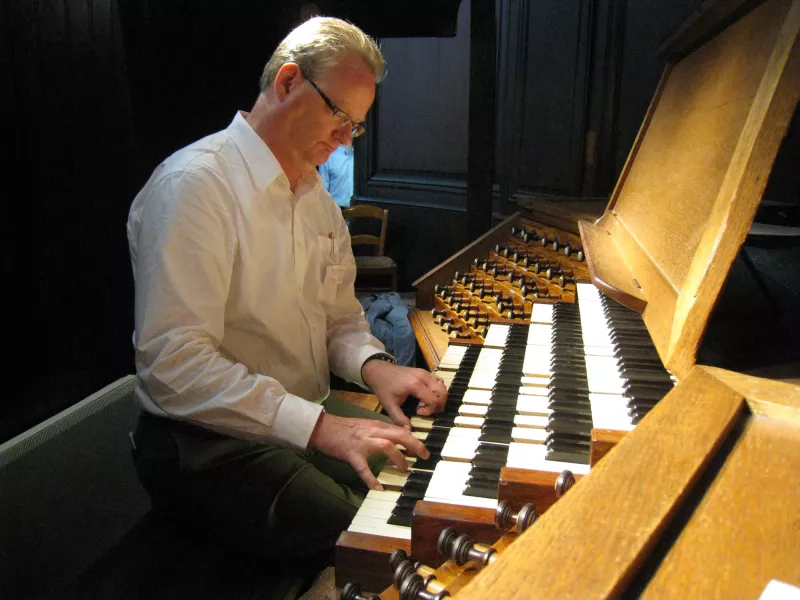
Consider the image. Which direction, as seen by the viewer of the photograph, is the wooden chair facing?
facing the viewer and to the right of the viewer

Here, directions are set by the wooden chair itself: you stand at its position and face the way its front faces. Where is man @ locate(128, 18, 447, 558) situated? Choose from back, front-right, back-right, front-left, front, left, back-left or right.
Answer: front-right

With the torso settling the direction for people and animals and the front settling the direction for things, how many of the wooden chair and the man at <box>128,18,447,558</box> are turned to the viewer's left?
0

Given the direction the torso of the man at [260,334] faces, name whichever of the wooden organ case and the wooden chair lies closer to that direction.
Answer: the wooden organ case

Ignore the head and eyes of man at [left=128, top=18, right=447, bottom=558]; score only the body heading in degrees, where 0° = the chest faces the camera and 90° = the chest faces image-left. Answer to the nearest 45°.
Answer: approximately 315°

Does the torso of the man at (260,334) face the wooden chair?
no

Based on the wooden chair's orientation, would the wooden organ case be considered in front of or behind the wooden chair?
in front

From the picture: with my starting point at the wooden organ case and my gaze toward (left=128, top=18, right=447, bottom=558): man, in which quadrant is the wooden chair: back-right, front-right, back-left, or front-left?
front-right
